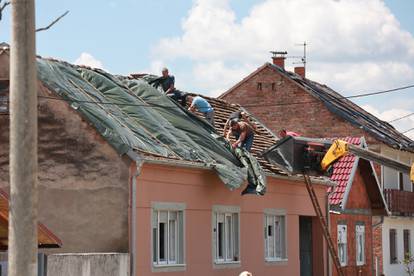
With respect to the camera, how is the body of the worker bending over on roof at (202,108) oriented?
to the viewer's left

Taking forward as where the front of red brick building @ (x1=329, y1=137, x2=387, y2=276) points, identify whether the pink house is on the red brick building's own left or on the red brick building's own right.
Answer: on the red brick building's own right

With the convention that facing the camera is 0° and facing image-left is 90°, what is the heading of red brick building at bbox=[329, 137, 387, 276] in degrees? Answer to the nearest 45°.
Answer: approximately 315°

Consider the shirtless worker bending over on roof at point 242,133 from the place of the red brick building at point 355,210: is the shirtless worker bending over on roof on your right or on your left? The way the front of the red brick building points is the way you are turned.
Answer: on your right

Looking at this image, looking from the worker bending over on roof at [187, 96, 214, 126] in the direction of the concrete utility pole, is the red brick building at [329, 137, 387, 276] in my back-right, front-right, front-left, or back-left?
back-left

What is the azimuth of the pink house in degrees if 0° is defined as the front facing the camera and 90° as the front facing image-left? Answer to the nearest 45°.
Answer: approximately 315°

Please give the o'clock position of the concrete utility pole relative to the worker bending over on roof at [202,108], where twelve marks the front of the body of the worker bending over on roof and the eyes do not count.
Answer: The concrete utility pole is roughly at 9 o'clock from the worker bending over on roof.

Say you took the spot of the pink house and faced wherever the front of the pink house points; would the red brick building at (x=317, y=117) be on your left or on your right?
on your left
